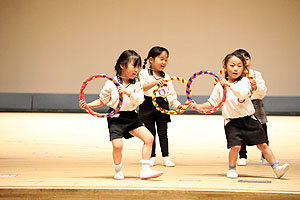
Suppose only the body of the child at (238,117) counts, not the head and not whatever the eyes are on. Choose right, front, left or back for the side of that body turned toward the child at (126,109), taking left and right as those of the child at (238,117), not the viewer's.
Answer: right

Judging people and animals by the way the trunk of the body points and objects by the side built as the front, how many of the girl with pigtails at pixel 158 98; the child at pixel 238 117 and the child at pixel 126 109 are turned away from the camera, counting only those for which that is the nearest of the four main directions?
0

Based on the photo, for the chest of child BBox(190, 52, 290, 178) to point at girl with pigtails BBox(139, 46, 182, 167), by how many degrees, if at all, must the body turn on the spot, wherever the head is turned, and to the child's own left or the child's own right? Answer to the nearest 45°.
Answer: approximately 135° to the child's own right

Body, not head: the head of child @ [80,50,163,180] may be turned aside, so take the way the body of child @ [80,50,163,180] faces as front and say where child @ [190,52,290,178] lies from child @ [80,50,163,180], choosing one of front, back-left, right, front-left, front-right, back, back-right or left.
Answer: front-left

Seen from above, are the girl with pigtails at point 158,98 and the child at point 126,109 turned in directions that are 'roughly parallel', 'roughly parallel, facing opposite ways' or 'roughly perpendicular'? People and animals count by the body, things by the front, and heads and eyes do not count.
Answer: roughly parallel

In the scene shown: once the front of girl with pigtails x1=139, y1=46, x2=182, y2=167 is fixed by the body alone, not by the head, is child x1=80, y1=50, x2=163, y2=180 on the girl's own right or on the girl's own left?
on the girl's own right

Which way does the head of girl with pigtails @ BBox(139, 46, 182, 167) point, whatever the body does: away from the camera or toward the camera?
toward the camera

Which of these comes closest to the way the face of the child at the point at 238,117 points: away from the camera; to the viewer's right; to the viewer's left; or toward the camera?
toward the camera

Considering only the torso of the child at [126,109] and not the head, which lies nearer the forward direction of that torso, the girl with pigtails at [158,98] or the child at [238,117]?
the child

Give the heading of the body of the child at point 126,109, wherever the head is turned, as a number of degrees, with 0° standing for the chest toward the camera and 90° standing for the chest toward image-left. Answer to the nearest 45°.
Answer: approximately 315°

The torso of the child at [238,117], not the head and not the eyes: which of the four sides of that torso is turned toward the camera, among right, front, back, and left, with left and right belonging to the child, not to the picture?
front
